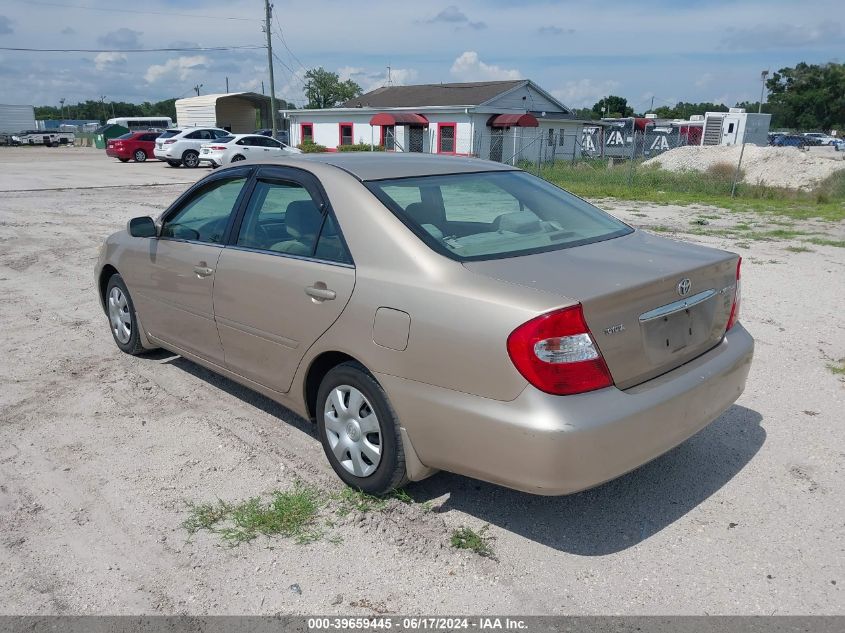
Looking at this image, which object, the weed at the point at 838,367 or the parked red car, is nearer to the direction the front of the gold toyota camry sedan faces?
the parked red car

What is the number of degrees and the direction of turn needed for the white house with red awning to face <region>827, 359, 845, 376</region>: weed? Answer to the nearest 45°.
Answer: approximately 45° to its left

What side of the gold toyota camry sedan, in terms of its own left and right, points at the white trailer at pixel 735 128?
right

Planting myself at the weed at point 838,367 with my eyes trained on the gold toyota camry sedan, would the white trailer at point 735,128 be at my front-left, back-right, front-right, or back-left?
back-right

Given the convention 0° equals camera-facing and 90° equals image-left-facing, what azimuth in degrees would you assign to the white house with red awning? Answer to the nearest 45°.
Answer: approximately 45°

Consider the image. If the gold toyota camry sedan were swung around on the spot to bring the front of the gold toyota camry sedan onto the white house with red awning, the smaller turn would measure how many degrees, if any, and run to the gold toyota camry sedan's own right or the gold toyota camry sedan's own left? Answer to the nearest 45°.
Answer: approximately 45° to the gold toyota camry sedan's own right

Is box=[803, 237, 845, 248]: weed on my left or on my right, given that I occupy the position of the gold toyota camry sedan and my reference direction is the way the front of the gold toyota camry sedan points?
on my right

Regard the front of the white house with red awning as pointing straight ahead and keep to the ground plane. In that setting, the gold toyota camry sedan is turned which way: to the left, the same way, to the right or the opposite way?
to the right

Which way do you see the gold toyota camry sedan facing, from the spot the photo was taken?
facing away from the viewer and to the left of the viewer

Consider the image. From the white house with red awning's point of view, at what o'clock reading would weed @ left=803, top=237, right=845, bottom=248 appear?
The weed is roughly at 10 o'clock from the white house with red awning.

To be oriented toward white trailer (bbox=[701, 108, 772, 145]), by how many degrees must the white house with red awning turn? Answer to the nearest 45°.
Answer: approximately 135° to its left
